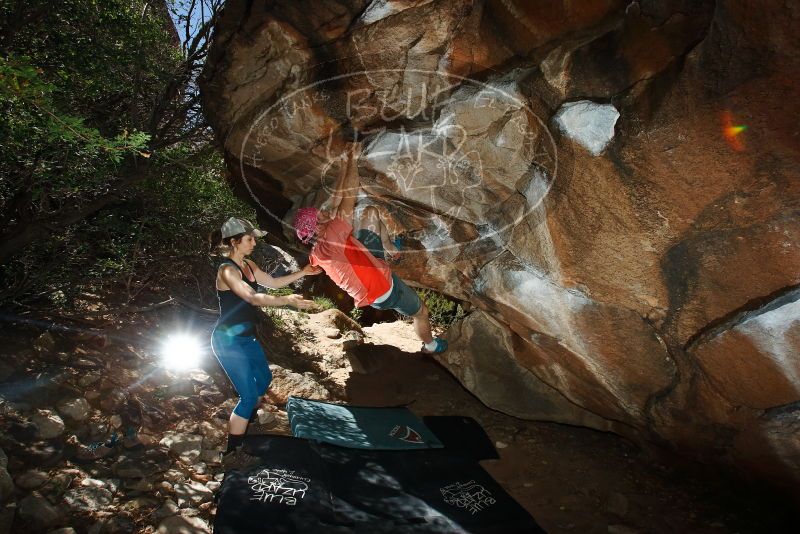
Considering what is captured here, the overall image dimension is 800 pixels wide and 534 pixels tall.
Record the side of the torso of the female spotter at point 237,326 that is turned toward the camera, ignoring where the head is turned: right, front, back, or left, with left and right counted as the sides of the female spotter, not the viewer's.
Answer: right

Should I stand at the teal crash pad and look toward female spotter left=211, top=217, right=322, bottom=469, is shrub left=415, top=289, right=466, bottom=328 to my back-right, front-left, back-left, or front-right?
back-right

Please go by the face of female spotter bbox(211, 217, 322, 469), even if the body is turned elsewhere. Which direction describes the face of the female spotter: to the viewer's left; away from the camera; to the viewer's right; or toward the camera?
to the viewer's right

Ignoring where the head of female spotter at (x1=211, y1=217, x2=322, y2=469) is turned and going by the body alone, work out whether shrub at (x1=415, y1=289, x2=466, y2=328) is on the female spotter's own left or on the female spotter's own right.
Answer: on the female spotter's own left
